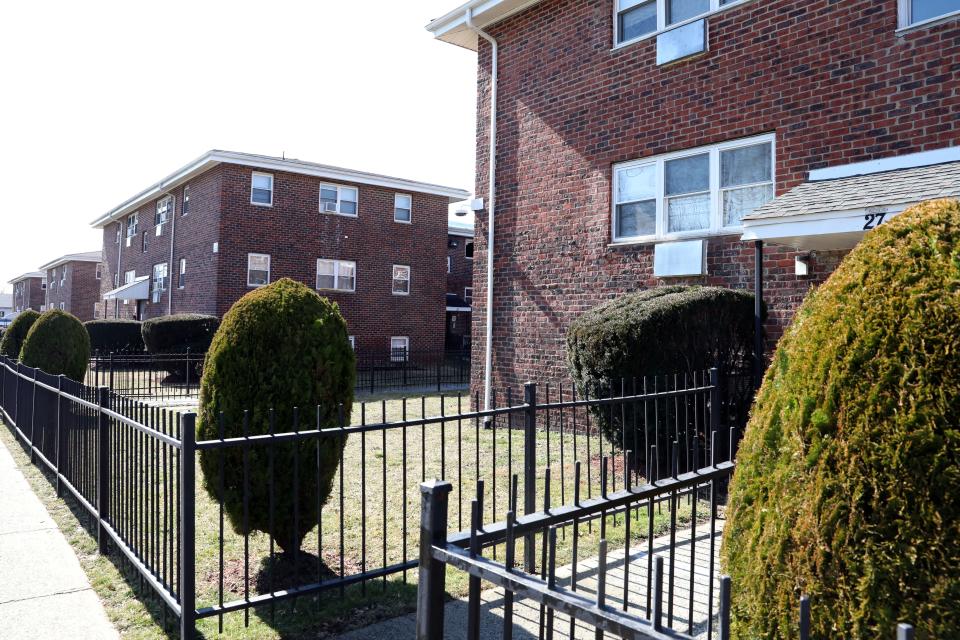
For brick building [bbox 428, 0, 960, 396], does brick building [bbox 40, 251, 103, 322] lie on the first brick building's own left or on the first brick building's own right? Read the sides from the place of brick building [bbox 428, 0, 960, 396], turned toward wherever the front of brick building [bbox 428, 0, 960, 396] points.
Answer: on the first brick building's own right

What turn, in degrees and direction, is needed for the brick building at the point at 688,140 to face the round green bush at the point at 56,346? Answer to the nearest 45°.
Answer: approximately 45° to its right

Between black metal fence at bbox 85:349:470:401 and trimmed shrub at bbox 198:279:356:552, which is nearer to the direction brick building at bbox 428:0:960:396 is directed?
the trimmed shrub

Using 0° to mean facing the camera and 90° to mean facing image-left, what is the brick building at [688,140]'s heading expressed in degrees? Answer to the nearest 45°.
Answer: approximately 45°

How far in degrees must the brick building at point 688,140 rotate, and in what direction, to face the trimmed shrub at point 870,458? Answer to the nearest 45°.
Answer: approximately 45° to its left

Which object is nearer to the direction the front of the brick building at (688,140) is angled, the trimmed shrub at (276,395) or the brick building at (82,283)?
the trimmed shrub

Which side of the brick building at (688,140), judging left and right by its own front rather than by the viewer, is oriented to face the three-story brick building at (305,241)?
right

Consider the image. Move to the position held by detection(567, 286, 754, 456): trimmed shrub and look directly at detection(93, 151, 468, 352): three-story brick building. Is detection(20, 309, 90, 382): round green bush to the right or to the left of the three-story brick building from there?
left

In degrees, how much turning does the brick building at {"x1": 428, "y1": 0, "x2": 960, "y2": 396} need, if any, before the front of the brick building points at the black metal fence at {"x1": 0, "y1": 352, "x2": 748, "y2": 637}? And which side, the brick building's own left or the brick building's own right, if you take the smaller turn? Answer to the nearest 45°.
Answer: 0° — it already faces it

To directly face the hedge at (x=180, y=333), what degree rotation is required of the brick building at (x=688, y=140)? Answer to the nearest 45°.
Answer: approximately 90° to its right
